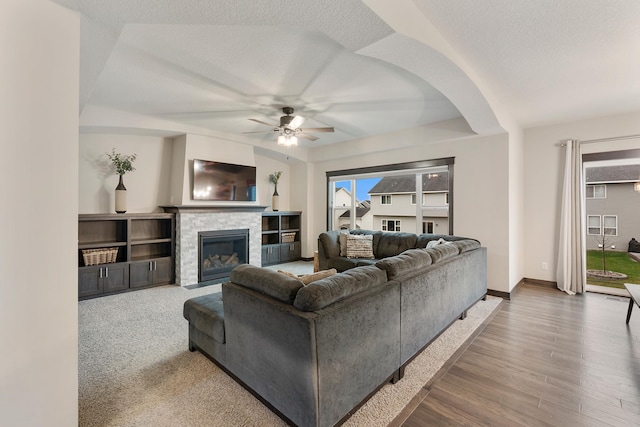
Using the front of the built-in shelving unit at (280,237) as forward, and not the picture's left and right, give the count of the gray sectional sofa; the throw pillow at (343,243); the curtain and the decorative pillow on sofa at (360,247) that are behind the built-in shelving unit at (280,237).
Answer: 0

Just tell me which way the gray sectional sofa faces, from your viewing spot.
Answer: facing away from the viewer and to the left of the viewer

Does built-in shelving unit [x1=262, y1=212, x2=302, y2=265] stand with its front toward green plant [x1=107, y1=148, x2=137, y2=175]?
no

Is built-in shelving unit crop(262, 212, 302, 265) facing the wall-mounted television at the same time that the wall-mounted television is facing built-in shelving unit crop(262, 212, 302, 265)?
no

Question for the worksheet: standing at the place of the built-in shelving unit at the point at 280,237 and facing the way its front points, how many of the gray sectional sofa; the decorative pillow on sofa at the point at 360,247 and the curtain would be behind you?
0

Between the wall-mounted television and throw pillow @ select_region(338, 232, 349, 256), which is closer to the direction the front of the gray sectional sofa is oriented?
the wall-mounted television

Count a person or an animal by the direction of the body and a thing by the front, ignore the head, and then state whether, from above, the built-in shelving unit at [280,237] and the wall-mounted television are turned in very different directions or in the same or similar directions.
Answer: same or similar directions

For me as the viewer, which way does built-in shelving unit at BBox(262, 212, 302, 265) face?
facing the viewer and to the right of the viewer

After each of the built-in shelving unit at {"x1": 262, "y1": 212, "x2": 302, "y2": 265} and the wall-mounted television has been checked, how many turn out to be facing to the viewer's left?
0

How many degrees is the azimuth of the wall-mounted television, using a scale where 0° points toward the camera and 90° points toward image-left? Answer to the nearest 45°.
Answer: approximately 315°

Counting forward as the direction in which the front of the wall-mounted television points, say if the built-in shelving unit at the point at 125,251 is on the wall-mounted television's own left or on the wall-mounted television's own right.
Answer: on the wall-mounted television's own right

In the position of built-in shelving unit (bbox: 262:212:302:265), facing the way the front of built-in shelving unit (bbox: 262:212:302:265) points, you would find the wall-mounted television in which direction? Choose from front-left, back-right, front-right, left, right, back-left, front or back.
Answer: right

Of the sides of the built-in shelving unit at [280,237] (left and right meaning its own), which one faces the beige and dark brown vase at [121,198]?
right

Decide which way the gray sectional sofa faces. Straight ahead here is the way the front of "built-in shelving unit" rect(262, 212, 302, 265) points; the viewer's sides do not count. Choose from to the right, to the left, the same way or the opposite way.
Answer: the opposite way

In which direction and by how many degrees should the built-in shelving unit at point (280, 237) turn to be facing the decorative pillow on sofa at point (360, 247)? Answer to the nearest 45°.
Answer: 0° — it already faces it

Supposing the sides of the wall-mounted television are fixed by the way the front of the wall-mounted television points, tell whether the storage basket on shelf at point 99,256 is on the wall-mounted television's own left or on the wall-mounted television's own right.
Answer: on the wall-mounted television's own right

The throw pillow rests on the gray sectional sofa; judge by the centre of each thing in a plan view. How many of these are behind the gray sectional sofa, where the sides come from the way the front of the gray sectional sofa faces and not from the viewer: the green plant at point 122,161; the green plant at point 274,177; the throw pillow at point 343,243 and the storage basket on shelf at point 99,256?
0
